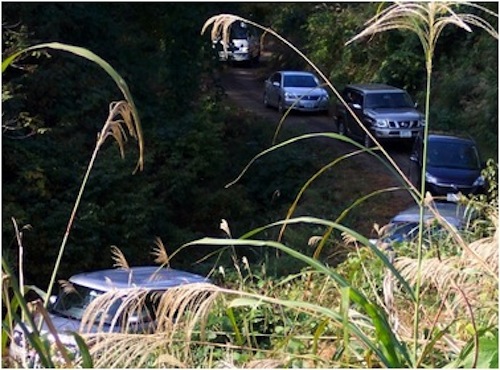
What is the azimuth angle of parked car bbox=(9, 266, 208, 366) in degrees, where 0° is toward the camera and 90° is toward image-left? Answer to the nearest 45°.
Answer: approximately 45°

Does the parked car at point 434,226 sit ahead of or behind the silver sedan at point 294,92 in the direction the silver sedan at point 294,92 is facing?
ahead

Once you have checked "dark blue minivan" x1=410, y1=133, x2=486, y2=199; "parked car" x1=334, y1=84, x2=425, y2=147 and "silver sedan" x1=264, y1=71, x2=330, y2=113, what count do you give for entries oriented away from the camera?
0

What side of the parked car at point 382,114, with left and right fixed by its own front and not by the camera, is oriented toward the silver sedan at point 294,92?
back

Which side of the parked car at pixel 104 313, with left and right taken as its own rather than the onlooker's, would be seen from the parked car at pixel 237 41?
back

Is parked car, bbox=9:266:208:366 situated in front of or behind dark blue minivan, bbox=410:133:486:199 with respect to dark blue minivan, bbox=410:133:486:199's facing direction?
in front

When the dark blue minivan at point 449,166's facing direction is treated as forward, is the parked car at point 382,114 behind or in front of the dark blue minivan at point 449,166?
behind

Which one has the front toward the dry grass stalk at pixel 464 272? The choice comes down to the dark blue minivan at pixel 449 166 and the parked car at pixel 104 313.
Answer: the dark blue minivan

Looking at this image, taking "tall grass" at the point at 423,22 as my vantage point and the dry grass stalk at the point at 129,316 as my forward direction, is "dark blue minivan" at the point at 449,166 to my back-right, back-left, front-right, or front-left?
back-right

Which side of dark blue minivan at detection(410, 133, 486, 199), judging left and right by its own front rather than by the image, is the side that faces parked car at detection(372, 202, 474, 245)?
front
